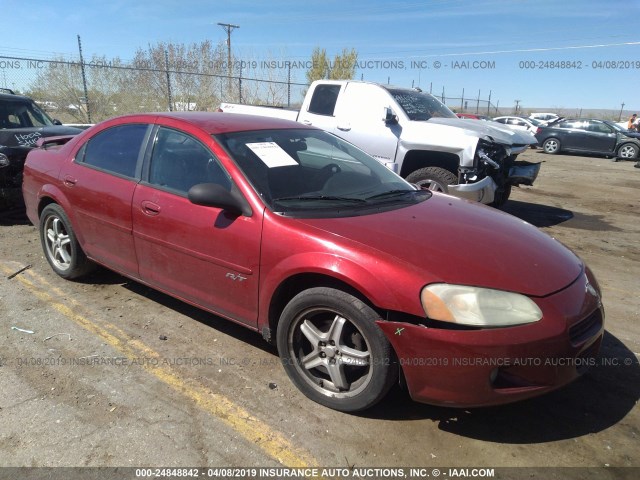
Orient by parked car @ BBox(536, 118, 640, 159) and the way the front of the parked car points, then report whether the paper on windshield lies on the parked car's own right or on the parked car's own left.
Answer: on the parked car's own right

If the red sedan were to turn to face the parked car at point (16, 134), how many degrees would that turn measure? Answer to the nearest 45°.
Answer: approximately 180°

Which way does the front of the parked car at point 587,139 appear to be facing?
to the viewer's right

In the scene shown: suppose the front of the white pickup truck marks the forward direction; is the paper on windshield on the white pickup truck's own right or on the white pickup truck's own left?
on the white pickup truck's own right

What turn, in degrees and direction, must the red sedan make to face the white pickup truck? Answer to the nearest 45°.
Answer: approximately 135° to its left

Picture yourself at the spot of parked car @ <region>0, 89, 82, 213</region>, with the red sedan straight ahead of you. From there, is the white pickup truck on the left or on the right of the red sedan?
left

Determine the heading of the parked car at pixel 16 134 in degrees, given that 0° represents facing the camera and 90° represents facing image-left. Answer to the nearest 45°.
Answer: approximately 315°

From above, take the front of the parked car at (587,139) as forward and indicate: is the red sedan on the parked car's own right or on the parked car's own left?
on the parked car's own right

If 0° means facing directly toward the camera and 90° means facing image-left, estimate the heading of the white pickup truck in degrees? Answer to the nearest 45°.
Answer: approximately 315°
